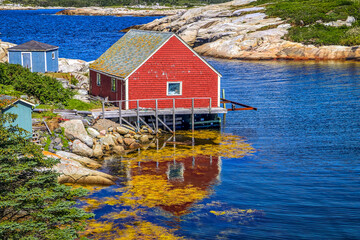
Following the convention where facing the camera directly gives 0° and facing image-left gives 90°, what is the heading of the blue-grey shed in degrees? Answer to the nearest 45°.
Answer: approximately 45°

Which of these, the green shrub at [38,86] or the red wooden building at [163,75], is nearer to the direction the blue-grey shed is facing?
the green shrub

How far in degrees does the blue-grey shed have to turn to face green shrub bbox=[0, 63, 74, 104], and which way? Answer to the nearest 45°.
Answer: approximately 45° to its left

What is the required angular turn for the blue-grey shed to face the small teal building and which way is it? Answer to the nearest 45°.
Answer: approximately 45° to its left

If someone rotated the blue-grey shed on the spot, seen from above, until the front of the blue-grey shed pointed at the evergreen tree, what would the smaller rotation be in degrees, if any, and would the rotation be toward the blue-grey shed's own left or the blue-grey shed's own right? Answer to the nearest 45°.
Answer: approximately 45° to the blue-grey shed's own left

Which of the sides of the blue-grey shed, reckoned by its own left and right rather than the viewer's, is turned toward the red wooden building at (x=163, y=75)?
left

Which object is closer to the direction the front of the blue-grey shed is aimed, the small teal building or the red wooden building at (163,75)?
the small teal building
